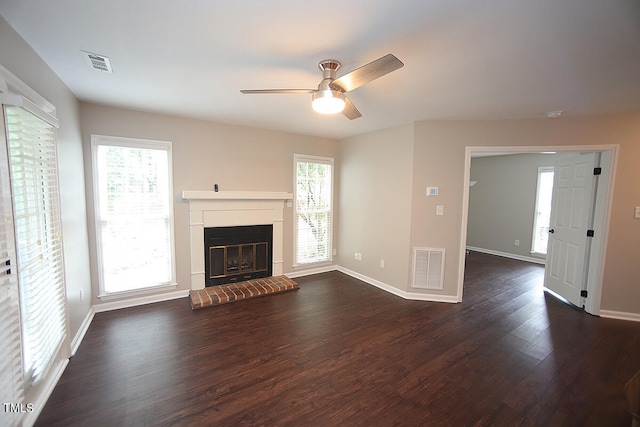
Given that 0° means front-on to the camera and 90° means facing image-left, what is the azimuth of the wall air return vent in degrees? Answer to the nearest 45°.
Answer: approximately 0°

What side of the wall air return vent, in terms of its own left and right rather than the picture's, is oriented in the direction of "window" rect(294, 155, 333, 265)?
right

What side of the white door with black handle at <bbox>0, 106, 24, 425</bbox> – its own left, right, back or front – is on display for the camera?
right

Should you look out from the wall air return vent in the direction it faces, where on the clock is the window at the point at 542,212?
The window is roughly at 7 o'clock from the wall air return vent.

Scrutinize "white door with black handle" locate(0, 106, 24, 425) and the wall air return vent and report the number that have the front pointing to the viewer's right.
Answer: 1

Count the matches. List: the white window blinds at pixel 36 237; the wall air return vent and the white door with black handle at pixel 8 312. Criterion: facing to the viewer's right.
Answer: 2

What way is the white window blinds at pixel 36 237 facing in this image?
to the viewer's right
